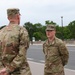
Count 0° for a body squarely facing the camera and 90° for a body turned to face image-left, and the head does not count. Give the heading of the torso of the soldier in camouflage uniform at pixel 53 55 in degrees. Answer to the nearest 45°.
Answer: approximately 45°

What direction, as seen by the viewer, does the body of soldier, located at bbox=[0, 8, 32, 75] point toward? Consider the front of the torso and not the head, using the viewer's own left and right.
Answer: facing away from the viewer and to the right of the viewer
